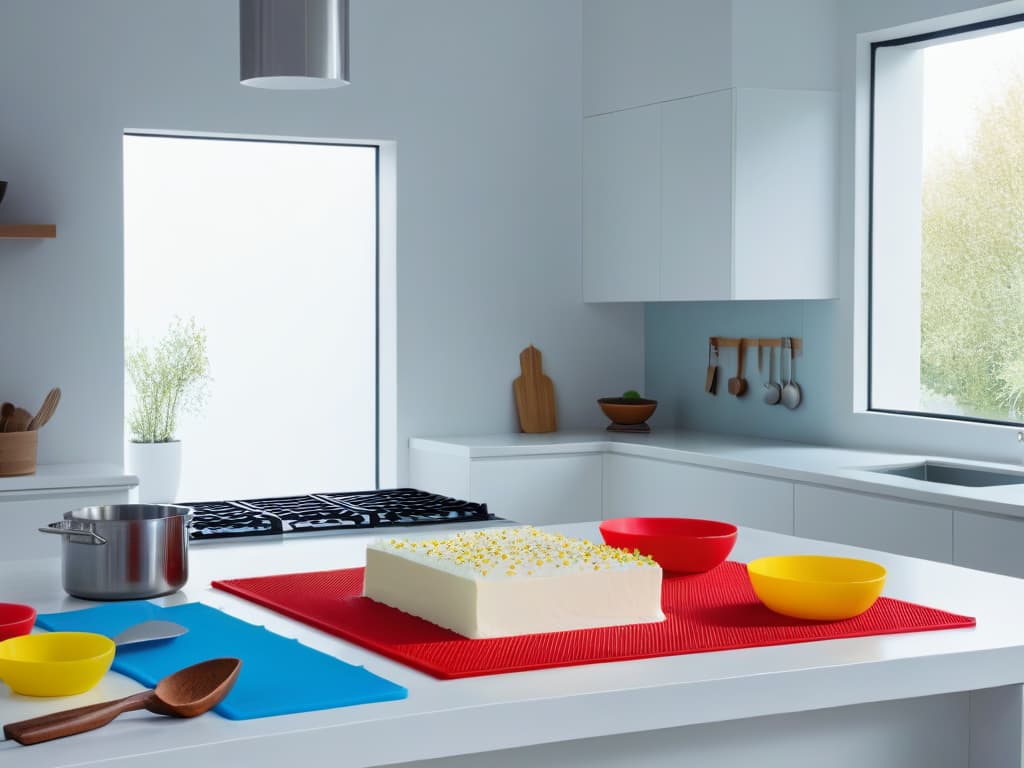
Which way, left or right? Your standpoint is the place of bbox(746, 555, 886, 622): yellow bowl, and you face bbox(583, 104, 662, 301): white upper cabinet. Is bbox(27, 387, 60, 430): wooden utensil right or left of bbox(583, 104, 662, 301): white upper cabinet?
left

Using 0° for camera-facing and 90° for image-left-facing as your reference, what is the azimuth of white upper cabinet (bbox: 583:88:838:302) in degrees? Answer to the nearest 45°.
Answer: approximately 45°

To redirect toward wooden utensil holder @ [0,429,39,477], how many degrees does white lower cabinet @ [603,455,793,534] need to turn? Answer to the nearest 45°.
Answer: approximately 45° to its right

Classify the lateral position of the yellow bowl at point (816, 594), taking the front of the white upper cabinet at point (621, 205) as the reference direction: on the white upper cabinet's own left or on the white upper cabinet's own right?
on the white upper cabinet's own left

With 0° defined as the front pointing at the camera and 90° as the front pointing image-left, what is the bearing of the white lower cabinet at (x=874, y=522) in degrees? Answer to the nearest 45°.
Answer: approximately 45°

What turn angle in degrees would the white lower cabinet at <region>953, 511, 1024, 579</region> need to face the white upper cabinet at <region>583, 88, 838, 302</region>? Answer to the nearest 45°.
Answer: approximately 90° to its right

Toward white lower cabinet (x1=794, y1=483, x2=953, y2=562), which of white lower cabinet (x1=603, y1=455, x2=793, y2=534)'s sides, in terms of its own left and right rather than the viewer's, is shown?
left

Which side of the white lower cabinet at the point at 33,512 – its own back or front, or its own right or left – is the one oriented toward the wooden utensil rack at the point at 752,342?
left
